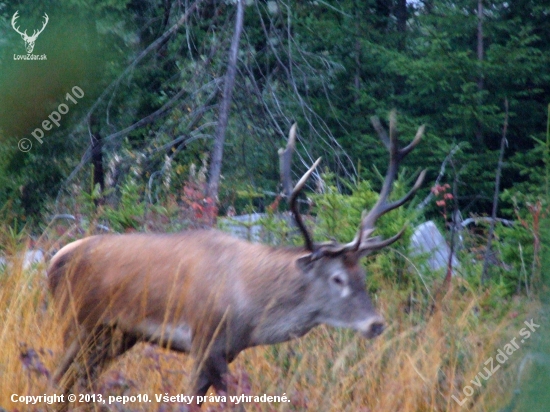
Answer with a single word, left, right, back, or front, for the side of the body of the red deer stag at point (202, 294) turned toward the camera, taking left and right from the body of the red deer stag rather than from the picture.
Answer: right

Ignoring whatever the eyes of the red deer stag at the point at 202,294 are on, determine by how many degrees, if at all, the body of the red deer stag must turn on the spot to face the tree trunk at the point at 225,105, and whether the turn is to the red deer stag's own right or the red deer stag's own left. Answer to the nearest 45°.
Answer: approximately 90° to the red deer stag's own left
